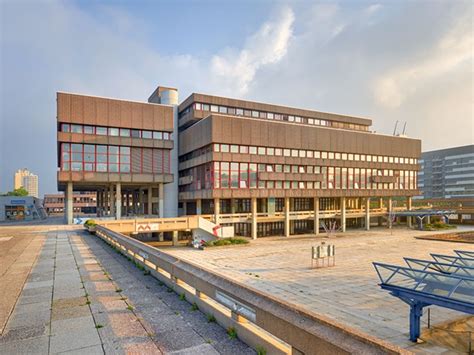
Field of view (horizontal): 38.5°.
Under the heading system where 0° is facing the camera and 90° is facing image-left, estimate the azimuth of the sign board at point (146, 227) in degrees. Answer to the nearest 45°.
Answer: approximately 0°

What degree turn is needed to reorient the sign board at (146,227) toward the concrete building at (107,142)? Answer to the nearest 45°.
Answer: approximately 180°

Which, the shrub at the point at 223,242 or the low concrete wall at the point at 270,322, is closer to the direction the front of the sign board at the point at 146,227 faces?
the low concrete wall

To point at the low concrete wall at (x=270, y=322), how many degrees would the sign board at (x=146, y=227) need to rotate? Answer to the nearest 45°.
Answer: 0° — it already faces it

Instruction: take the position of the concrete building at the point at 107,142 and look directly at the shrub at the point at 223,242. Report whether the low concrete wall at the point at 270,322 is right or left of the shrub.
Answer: right

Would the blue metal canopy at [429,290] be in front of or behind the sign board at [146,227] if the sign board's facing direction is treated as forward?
in front
